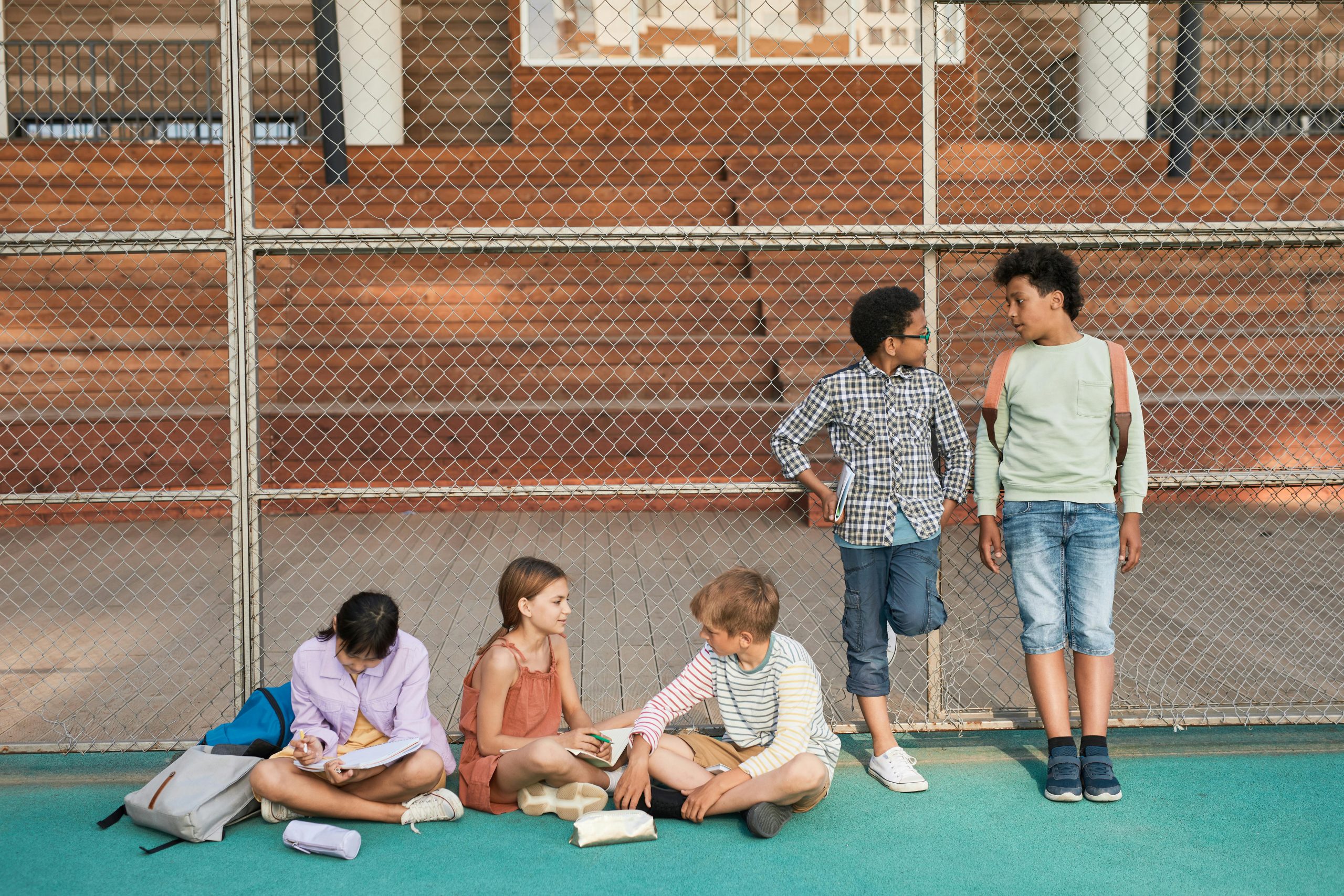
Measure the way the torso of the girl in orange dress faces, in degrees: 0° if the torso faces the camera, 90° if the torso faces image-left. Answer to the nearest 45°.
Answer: approximately 315°

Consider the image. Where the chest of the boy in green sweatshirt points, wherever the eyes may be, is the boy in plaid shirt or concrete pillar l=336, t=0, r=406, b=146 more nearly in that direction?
the boy in plaid shirt

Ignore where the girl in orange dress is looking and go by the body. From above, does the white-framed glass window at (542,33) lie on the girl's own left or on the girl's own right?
on the girl's own left

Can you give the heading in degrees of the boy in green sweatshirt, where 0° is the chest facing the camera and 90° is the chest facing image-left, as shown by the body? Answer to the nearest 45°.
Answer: approximately 0°

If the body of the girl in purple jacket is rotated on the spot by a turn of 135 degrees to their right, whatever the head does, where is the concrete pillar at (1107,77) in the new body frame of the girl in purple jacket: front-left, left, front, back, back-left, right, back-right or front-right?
right

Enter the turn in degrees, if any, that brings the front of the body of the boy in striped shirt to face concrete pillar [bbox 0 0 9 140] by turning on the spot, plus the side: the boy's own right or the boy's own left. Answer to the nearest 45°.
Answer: approximately 90° to the boy's own right

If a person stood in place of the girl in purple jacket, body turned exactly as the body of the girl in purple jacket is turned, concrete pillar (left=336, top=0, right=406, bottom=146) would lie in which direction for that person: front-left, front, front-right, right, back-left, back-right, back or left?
back

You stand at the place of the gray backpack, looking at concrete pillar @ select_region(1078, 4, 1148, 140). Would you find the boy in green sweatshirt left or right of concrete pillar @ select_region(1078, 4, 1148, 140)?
right

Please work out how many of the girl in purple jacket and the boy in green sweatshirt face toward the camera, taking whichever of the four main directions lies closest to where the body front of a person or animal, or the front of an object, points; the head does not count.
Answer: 2

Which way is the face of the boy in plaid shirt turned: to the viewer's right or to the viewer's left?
to the viewer's right

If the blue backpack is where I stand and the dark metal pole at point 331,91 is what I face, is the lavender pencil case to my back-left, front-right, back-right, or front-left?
back-right

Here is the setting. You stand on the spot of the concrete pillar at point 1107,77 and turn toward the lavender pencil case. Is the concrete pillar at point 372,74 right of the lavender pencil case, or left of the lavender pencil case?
right
